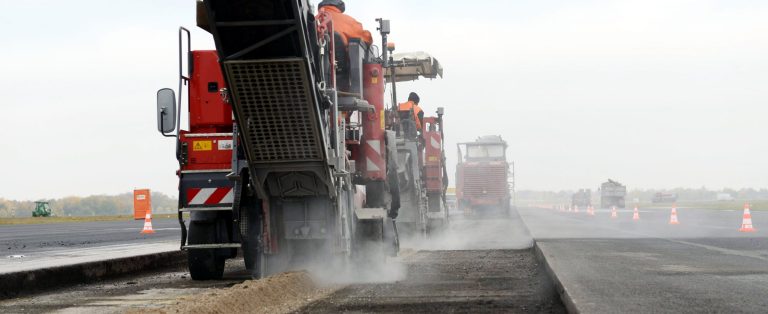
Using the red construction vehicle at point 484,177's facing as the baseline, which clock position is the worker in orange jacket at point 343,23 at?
The worker in orange jacket is roughly at 12 o'clock from the red construction vehicle.

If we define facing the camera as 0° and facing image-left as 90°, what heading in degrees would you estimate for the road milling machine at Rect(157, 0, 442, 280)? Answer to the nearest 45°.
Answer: approximately 0°

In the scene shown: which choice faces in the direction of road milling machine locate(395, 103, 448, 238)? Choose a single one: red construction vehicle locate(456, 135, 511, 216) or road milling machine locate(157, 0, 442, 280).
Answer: the red construction vehicle

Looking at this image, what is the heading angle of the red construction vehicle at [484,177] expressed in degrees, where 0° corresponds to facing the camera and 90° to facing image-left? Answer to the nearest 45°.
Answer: approximately 0°

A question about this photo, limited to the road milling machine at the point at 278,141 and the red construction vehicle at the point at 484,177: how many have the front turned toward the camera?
2

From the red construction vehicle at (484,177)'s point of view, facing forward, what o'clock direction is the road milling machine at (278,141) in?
The road milling machine is roughly at 12 o'clock from the red construction vehicle.

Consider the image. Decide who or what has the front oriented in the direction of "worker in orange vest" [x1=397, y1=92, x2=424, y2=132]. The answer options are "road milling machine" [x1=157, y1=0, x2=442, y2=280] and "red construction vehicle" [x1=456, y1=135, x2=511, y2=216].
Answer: the red construction vehicle
